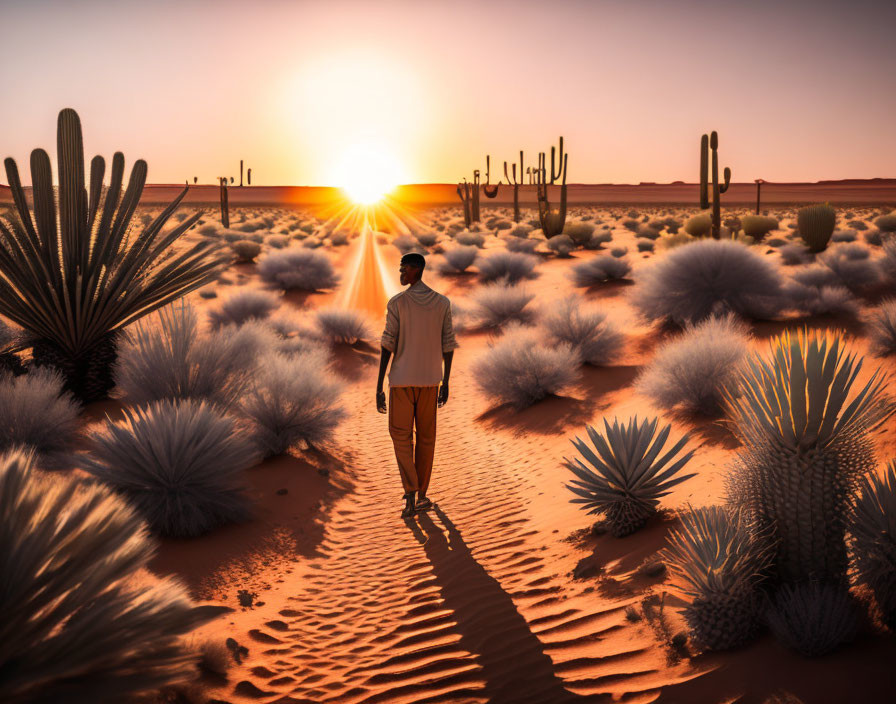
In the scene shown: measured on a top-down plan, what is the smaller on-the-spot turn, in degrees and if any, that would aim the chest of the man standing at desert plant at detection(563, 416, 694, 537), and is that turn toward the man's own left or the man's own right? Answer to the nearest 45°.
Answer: approximately 135° to the man's own right

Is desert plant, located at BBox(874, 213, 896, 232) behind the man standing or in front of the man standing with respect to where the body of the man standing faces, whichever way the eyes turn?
in front

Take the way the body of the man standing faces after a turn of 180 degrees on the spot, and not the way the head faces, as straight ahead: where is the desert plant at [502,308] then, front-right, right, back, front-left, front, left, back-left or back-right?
back

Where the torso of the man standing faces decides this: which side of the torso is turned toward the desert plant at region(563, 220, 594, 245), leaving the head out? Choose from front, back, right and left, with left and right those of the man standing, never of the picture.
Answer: front

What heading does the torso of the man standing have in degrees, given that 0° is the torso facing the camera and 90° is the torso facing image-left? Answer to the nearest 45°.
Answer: approximately 180°

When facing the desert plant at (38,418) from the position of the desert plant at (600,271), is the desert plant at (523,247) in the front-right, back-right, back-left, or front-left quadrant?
back-right

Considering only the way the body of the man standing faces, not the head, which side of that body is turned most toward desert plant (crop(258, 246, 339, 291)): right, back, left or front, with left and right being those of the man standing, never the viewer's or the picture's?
front

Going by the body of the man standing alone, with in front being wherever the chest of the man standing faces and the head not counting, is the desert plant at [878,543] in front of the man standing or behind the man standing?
behind

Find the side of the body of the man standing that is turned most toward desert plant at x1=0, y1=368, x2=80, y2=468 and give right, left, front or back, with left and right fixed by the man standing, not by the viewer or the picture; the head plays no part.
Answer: left
